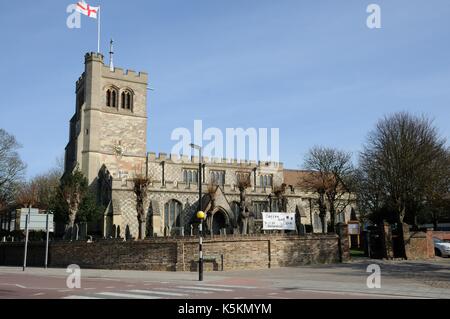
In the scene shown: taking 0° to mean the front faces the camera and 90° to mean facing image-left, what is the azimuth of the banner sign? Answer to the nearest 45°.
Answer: approximately 0°
